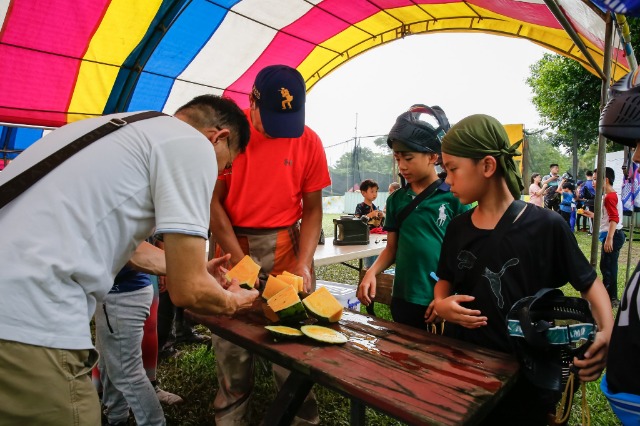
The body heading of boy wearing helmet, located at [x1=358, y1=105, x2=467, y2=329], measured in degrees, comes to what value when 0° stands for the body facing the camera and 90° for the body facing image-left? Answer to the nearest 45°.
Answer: approximately 45°

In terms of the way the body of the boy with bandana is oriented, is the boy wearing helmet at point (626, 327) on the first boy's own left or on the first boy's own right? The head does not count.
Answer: on the first boy's own left

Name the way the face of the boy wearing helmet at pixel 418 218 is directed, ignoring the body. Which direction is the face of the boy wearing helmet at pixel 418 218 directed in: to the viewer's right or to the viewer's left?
to the viewer's left

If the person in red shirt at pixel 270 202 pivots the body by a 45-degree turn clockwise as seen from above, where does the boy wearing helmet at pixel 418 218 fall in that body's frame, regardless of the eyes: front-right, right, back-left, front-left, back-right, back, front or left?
back-left

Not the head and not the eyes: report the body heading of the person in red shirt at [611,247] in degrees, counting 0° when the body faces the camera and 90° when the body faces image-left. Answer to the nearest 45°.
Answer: approximately 90°
